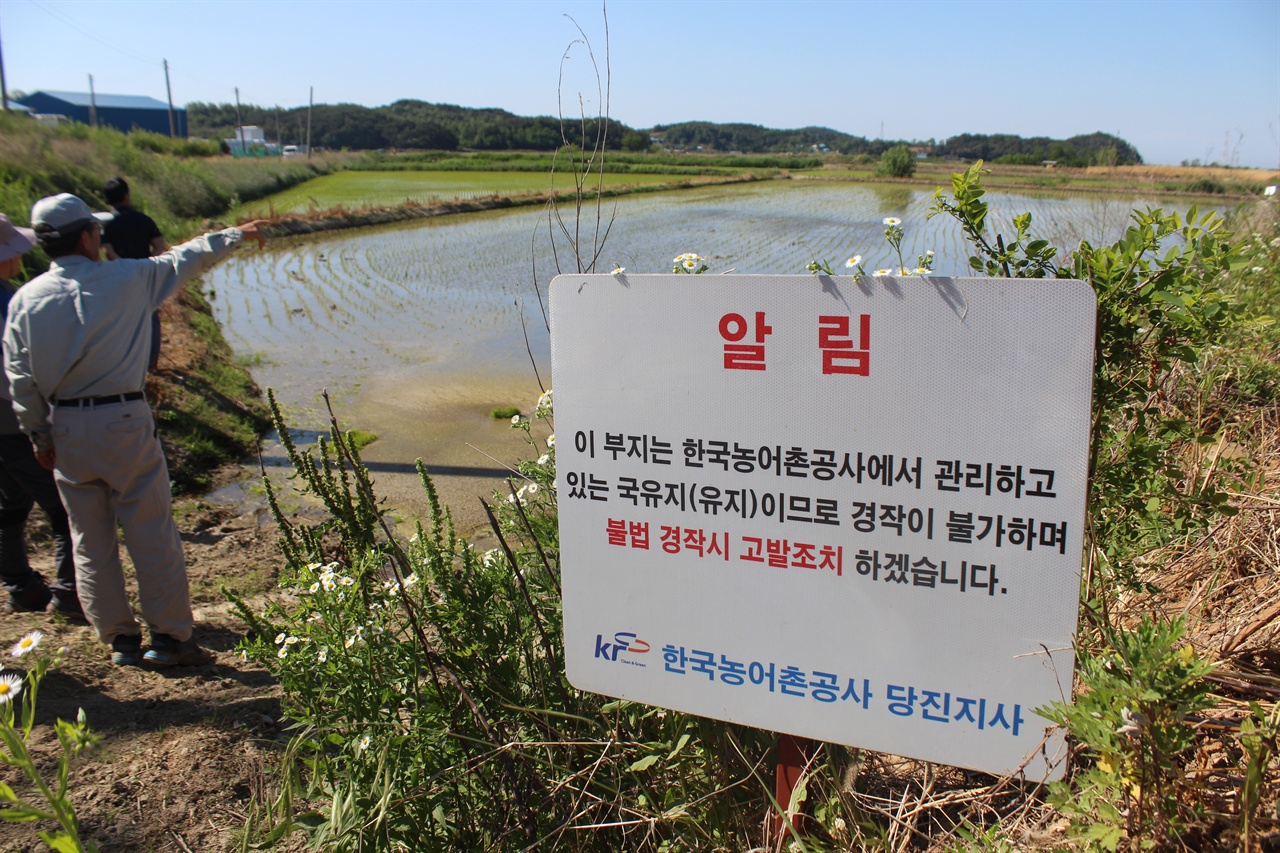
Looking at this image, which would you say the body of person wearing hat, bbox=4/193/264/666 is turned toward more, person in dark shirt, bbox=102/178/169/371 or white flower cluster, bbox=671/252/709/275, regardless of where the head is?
the person in dark shirt

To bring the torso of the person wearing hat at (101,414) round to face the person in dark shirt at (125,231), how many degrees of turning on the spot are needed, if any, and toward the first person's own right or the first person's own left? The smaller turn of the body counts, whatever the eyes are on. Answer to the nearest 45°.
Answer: approximately 45° to the first person's own left

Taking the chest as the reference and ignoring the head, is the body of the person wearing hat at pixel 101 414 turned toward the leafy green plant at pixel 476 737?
no

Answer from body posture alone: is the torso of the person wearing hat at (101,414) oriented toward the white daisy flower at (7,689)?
no

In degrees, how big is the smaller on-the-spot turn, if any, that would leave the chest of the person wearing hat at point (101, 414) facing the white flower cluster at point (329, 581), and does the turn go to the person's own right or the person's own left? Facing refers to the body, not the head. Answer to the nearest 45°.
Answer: approximately 135° to the person's own right

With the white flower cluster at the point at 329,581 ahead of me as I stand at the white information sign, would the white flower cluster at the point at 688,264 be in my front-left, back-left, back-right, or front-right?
front-right

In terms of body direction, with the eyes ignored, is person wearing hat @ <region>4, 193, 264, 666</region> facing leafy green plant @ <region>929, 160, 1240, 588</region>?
no

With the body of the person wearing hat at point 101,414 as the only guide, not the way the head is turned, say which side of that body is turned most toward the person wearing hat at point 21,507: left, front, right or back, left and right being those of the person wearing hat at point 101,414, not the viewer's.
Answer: left

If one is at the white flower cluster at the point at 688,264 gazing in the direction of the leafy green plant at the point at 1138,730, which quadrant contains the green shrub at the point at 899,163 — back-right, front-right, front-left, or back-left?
back-left

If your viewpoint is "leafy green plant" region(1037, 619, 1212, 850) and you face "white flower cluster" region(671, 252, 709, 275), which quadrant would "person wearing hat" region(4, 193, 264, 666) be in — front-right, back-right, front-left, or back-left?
front-left

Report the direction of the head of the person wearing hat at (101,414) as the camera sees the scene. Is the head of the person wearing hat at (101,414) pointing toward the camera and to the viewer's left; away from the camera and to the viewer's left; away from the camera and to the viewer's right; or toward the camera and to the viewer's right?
away from the camera and to the viewer's right

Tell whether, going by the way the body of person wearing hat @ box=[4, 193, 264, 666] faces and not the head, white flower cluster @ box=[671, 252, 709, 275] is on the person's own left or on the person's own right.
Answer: on the person's own right

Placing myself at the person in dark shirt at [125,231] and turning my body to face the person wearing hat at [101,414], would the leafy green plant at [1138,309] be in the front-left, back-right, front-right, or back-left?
front-left

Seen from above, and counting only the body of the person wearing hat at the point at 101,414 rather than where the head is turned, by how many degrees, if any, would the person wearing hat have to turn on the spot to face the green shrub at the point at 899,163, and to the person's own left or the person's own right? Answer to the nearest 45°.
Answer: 0° — they already face it

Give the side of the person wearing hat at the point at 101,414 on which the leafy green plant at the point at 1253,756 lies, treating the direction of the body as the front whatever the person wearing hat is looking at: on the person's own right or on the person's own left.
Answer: on the person's own right

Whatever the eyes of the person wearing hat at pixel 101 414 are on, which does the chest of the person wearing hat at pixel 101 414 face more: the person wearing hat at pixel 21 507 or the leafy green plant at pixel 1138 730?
the person wearing hat

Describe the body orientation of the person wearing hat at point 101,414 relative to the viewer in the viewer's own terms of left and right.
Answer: facing away from the viewer and to the right of the viewer
